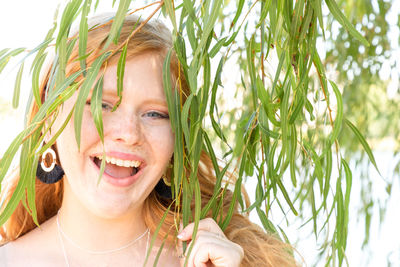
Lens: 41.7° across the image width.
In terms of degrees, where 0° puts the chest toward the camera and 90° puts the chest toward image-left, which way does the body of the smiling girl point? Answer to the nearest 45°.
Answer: approximately 0°
